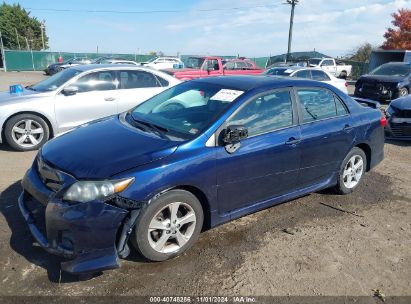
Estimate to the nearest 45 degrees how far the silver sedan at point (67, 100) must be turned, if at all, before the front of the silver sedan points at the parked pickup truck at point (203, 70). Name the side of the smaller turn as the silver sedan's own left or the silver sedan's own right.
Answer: approximately 135° to the silver sedan's own right

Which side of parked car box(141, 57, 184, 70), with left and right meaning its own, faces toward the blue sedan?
left

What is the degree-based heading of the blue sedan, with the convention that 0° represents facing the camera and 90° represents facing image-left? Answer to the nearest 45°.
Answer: approximately 45°

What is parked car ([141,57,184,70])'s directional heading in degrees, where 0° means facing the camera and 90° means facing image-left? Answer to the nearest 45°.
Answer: approximately 90°

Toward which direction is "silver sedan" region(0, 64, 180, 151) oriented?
to the viewer's left

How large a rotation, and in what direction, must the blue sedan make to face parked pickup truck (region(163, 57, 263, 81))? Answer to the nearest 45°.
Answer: approximately 135° to its right

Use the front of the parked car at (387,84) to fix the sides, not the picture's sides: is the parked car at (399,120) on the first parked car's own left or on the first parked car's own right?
on the first parked car's own left

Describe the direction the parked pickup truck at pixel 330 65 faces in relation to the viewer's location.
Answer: facing the viewer and to the left of the viewer
